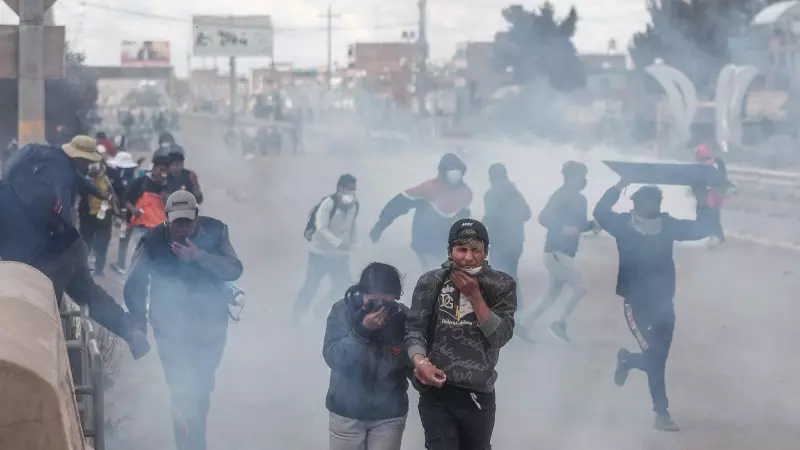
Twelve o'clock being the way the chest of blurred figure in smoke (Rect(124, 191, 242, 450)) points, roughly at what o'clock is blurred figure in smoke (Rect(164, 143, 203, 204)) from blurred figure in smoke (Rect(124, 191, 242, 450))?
blurred figure in smoke (Rect(164, 143, 203, 204)) is roughly at 6 o'clock from blurred figure in smoke (Rect(124, 191, 242, 450)).

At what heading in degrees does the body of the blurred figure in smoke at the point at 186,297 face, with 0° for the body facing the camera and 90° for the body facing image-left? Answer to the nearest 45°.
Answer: approximately 0°

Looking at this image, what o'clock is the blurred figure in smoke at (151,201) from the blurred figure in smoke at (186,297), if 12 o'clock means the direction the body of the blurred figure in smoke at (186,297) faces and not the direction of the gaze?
the blurred figure in smoke at (151,201) is roughly at 6 o'clock from the blurred figure in smoke at (186,297).

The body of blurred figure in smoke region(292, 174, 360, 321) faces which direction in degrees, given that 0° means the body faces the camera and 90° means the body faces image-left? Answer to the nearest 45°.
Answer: approximately 315°

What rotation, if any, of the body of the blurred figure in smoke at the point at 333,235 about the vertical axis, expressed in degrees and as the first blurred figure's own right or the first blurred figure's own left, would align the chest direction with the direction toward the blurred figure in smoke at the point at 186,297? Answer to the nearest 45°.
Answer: approximately 45° to the first blurred figure's own right

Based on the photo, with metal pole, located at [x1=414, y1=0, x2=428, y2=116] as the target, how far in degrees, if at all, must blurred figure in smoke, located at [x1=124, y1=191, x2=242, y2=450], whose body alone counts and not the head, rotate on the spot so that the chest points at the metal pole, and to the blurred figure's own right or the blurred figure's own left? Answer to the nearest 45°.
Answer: approximately 180°

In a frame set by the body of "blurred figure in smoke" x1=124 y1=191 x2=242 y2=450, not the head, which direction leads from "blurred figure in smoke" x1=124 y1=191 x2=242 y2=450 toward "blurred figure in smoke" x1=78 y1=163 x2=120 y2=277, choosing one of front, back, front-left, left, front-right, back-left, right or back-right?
back
